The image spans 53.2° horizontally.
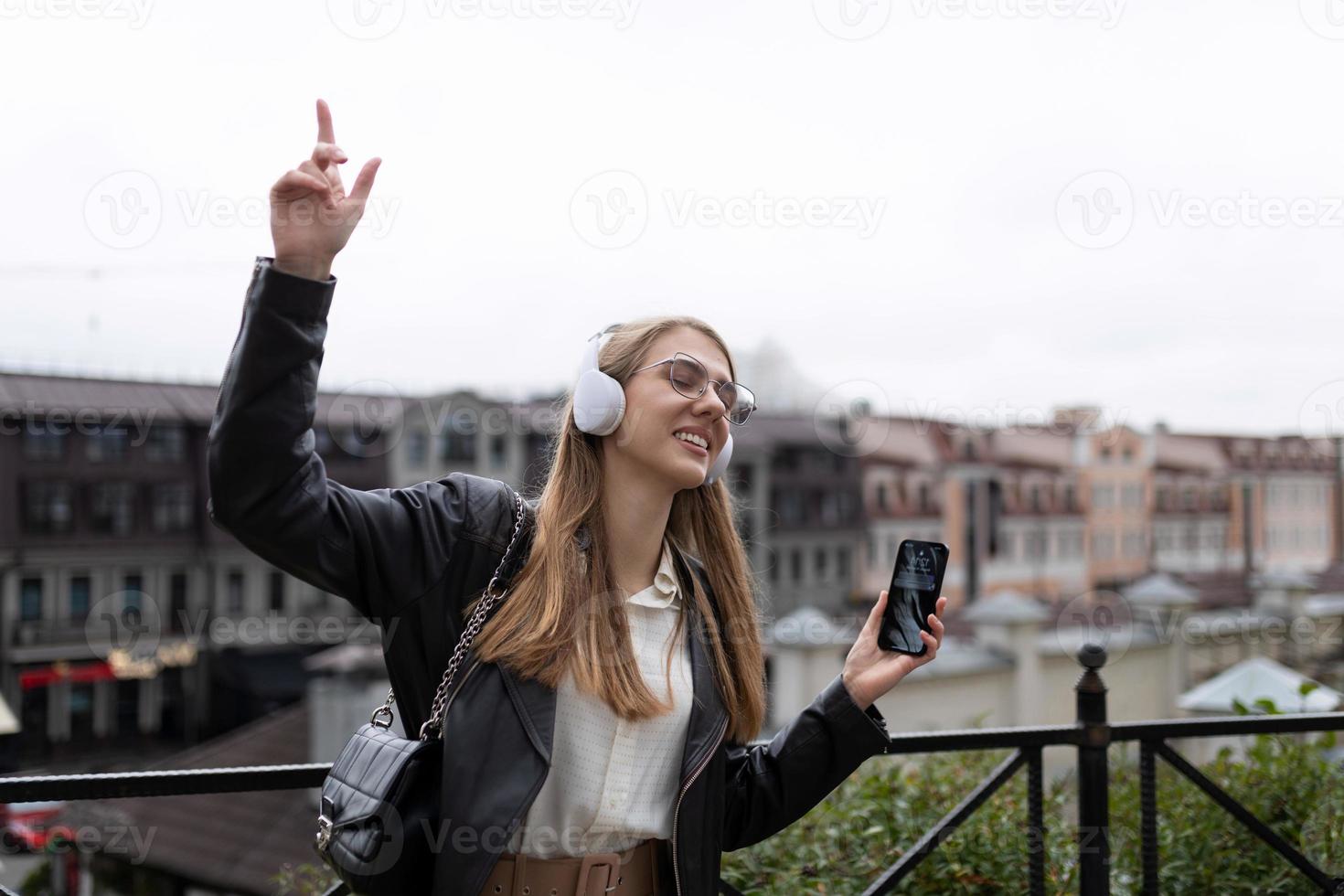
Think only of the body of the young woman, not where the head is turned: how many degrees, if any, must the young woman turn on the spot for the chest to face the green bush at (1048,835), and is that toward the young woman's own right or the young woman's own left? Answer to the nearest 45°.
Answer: approximately 90° to the young woman's own left

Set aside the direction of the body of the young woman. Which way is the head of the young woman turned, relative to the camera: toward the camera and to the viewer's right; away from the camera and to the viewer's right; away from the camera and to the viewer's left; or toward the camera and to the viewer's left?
toward the camera and to the viewer's right

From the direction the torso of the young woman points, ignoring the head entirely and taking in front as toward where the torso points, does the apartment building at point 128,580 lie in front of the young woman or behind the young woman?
behind
